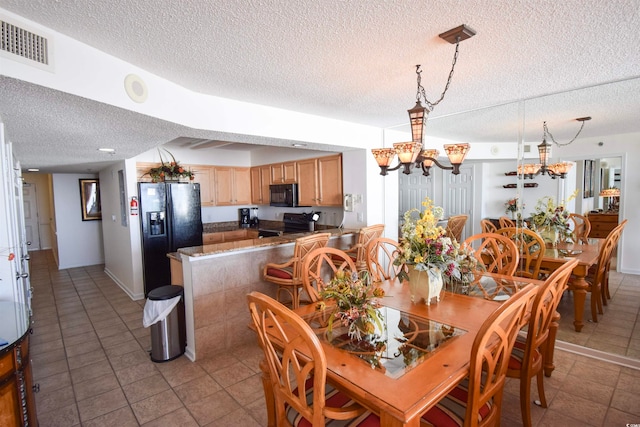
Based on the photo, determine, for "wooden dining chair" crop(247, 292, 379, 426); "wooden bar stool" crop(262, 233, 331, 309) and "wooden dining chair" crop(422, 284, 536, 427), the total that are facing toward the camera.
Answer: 0

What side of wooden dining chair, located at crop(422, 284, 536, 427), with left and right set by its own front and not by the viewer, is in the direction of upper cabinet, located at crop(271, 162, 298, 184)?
front

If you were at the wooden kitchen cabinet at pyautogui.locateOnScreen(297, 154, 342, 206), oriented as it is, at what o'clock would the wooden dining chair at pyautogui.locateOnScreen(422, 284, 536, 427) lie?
The wooden dining chair is roughly at 10 o'clock from the wooden kitchen cabinet.

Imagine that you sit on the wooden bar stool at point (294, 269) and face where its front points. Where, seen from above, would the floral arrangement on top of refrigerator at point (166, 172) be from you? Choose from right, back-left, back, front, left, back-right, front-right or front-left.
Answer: front

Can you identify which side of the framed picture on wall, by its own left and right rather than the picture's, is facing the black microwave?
front

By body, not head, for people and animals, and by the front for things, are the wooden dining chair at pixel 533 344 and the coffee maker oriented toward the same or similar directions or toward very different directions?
very different directions

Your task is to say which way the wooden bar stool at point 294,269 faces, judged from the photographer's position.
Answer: facing away from the viewer and to the left of the viewer

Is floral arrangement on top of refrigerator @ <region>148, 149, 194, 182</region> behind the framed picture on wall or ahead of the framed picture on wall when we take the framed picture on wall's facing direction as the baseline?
ahead

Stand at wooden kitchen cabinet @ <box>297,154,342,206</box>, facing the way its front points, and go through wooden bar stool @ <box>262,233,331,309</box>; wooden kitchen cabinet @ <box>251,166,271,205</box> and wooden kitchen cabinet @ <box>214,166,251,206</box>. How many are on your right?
2

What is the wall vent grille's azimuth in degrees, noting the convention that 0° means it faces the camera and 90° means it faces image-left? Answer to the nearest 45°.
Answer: approximately 315°

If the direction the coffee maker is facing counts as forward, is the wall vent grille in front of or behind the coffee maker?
in front

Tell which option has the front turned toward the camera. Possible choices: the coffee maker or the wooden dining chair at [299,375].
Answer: the coffee maker

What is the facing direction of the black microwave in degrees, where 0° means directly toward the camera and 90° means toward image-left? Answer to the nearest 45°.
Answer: approximately 45°

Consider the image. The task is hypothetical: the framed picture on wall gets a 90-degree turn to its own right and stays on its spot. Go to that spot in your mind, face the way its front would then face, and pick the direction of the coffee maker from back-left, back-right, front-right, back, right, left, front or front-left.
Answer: left

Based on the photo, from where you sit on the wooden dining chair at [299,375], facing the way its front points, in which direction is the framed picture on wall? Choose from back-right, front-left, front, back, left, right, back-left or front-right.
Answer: left

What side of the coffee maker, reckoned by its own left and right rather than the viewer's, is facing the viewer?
front

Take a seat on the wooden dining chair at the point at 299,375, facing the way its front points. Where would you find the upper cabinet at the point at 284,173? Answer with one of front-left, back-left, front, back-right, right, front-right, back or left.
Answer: front-left

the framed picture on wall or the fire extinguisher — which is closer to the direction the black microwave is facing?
the fire extinguisher
